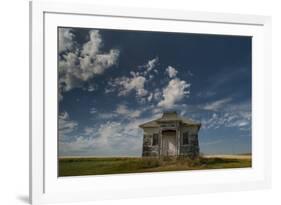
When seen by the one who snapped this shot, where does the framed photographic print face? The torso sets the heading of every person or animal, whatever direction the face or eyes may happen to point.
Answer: facing the viewer and to the right of the viewer
